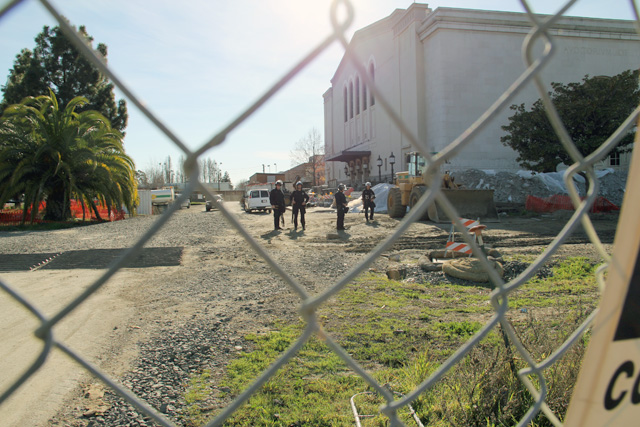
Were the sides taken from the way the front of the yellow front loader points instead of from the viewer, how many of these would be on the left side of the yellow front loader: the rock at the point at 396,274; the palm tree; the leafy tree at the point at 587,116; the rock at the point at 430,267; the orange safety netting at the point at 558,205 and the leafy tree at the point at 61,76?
2

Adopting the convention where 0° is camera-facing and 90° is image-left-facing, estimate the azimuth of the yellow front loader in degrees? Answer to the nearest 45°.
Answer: approximately 315°

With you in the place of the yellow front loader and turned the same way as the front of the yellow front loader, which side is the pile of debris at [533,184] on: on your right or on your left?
on your left

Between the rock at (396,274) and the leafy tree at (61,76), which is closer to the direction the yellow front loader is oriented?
the rock

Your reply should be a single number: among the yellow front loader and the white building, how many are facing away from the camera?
0

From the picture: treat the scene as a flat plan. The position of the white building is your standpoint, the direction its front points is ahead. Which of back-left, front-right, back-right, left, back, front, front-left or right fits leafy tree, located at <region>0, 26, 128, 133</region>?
front

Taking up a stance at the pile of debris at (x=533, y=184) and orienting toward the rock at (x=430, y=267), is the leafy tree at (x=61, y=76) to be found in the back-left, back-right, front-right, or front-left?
front-right

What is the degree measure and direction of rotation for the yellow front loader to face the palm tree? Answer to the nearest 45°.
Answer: approximately 135° to its right

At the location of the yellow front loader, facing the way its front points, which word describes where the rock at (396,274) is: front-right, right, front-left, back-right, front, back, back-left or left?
front-right

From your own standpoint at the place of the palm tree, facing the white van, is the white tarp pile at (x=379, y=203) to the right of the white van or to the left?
right

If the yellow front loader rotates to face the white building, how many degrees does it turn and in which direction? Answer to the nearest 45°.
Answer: approximately 135° to its left

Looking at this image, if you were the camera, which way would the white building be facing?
facing the viewer and to the left of the viewer

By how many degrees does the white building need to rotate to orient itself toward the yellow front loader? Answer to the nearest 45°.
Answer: approximately 45° to its left
